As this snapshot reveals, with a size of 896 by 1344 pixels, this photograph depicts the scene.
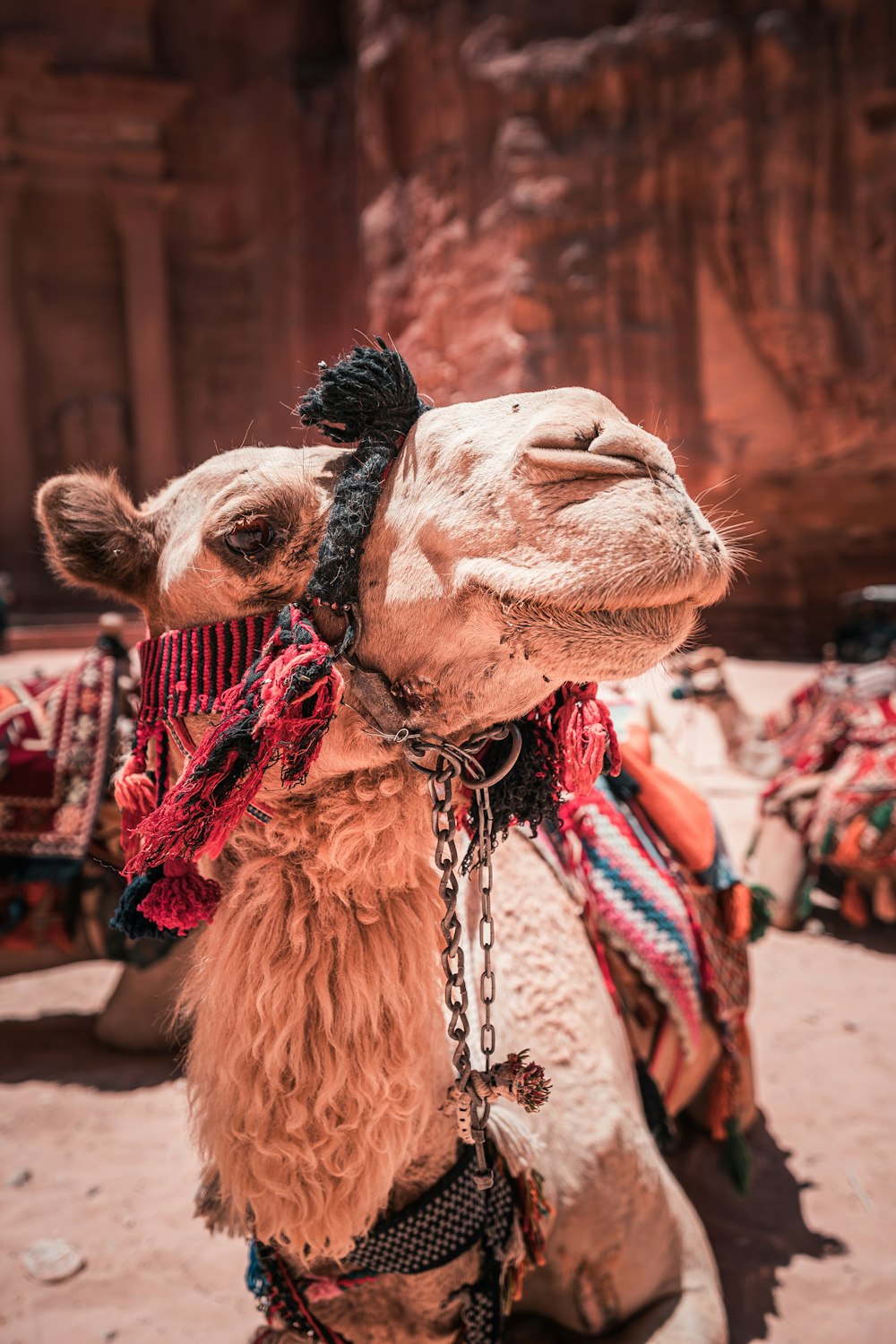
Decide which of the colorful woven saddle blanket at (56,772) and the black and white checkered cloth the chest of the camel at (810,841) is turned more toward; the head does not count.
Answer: the colorful woven saddle blanket

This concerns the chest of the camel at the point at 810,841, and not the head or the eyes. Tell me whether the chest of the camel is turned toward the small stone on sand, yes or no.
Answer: no

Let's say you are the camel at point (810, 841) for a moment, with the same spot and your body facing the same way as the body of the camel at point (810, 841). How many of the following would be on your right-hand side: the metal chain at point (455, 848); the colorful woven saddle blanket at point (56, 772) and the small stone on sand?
0

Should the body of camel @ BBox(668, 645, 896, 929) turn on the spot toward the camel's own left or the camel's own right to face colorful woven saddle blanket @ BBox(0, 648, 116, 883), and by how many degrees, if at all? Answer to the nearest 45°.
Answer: approximately 45° to the camel's own left

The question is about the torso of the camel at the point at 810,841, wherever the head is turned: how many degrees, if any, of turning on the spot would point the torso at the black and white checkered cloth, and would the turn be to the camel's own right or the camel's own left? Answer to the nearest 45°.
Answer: approximately 90° to the camel's own left

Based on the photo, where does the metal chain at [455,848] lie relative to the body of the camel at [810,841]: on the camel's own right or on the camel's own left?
on the camel's own left

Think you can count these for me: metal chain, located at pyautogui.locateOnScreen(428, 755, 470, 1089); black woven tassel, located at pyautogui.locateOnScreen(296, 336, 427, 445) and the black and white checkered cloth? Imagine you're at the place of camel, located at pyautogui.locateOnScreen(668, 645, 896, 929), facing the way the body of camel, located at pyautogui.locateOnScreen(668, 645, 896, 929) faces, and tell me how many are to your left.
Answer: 3

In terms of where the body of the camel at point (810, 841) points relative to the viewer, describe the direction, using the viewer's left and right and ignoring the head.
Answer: facing to the left of the viewer

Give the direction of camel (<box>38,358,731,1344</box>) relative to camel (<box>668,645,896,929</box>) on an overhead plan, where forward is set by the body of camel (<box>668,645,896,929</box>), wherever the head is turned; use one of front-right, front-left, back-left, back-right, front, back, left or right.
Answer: left

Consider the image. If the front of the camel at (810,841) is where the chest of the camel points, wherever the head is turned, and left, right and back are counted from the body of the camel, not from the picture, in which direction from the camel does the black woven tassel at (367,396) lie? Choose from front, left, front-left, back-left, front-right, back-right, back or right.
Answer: left

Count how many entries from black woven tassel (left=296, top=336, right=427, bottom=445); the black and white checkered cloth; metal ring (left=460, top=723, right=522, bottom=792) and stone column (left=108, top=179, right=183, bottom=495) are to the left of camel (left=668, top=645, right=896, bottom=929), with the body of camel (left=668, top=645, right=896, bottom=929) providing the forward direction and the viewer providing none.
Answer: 3

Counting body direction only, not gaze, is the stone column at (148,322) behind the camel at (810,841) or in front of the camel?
in front

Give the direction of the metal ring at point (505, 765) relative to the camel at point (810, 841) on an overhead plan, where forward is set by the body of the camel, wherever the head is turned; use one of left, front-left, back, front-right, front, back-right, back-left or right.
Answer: left
